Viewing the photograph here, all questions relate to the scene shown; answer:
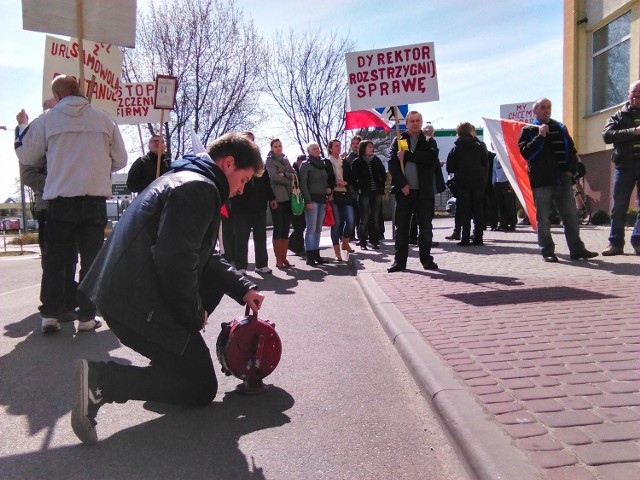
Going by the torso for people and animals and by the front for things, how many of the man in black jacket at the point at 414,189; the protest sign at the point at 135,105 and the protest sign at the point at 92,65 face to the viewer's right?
0

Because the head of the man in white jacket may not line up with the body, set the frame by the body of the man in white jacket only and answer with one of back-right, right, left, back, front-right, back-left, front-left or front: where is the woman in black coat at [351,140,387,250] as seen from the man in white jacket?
front-right

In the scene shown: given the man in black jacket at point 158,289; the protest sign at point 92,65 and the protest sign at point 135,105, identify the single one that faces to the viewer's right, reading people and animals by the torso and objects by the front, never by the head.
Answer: the man in black jacket

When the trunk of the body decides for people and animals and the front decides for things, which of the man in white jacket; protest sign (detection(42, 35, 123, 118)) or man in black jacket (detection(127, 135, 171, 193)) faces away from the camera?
the man in white jacket

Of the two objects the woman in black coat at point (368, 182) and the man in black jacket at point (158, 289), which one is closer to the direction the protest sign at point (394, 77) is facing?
the man in black jacket

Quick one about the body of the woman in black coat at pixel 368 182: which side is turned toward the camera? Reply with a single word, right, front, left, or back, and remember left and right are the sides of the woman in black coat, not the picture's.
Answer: front

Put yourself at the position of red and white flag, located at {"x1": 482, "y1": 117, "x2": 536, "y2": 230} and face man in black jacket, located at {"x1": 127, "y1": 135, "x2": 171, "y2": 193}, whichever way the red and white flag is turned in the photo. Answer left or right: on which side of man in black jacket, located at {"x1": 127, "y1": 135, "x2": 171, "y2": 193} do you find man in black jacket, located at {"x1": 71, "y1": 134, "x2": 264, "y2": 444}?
left

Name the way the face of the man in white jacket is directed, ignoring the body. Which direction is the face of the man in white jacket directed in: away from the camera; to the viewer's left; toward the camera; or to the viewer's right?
away from the camera

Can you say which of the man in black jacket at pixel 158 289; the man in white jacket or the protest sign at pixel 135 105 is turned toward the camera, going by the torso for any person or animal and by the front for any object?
the protest sign

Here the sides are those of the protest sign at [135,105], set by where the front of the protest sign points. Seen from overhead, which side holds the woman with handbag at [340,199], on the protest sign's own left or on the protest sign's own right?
on the protest sign's own left

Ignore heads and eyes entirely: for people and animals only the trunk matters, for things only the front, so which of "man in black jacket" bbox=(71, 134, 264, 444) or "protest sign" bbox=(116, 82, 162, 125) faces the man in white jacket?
the protest sign

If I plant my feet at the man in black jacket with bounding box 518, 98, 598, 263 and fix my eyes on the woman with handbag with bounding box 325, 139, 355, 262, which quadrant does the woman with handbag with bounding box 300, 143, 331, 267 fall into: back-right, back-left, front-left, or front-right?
front-left

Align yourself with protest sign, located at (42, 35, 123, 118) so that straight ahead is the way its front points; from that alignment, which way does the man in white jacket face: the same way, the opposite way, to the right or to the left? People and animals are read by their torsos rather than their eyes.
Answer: the opposite way

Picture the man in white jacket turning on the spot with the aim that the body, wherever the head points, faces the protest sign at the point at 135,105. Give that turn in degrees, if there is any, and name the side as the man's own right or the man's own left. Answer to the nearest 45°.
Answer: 0° — they already face it

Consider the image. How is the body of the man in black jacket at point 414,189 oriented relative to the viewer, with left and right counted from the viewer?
facing the viewer

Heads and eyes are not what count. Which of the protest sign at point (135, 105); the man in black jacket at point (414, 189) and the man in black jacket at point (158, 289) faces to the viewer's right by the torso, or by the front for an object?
the man in black jacket at point (158, 289)

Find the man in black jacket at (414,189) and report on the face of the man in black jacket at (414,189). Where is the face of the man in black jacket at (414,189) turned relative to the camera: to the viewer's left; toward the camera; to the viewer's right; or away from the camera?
toward the camera

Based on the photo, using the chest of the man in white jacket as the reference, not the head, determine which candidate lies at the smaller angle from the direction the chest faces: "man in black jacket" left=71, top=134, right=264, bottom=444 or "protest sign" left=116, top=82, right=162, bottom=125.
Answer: the protest sign

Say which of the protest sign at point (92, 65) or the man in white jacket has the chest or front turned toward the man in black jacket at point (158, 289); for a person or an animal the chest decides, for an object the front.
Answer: the protest sign
